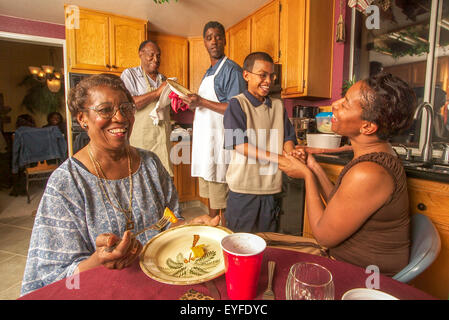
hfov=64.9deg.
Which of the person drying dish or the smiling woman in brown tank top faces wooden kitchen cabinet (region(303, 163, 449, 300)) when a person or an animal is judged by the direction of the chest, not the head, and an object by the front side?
the person drying dish

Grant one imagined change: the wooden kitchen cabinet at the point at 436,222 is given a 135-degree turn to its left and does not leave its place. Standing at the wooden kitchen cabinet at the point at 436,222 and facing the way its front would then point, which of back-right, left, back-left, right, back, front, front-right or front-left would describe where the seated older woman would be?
back-right

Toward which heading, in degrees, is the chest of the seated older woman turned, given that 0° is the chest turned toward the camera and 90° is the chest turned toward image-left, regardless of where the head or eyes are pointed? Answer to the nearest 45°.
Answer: approximately 315°

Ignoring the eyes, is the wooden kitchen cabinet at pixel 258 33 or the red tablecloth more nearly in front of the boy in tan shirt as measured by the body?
the red tablecloth

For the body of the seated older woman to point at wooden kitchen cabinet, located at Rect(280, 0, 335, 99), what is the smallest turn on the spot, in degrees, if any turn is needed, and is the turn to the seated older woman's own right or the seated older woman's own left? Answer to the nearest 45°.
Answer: approximately 90° to the seated older woman's own left

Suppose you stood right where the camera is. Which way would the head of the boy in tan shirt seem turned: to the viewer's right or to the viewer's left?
to the viewer's right

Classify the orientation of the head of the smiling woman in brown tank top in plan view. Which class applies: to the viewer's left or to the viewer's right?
to the viewer's left

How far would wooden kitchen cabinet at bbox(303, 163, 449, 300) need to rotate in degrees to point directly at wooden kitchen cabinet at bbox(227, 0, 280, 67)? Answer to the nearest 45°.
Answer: approximately 90° to its right

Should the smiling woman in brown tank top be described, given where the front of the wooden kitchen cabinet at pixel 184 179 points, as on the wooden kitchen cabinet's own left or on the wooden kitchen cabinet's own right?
on the wooden kitchen cabinet's own left

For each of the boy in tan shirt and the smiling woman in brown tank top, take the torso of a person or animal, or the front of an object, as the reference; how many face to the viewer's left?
1

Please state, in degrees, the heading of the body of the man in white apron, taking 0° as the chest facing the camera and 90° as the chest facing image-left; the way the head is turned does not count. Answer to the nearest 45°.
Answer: approximately 45°

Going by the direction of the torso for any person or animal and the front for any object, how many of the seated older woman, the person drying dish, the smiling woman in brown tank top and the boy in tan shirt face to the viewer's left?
1

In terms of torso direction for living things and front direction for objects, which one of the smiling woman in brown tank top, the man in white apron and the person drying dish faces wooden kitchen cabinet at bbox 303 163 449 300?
the person drying dish
